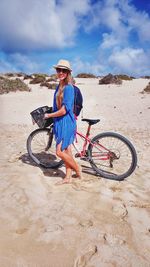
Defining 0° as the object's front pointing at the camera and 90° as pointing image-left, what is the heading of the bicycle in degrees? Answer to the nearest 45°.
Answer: approximately 90°
